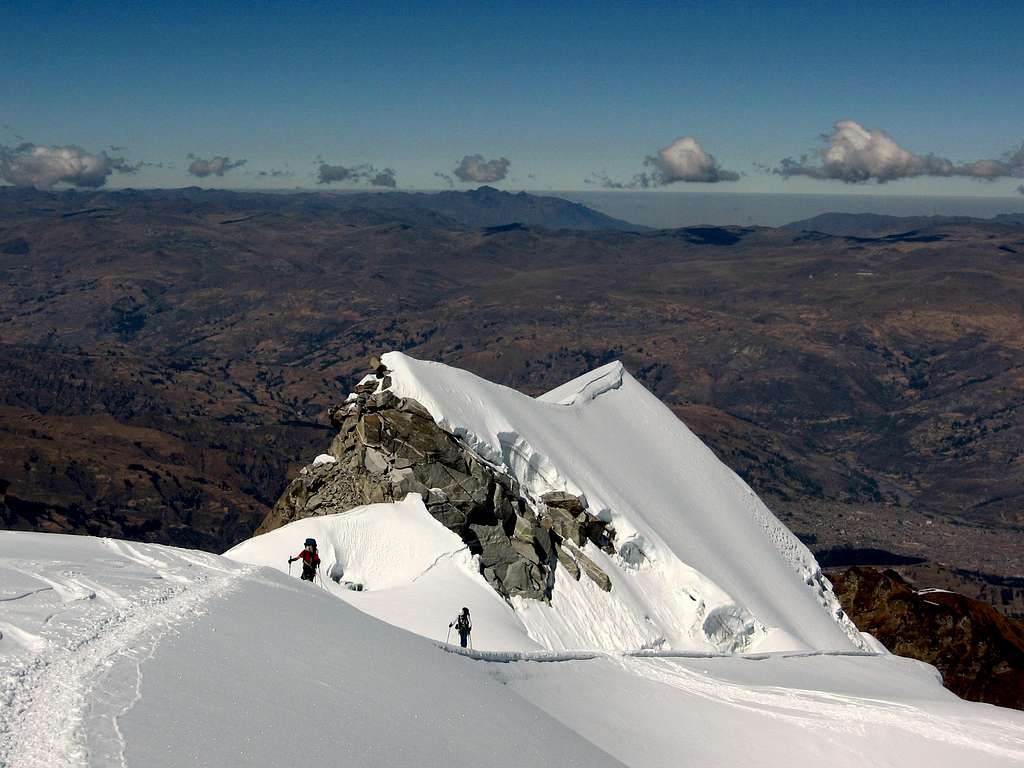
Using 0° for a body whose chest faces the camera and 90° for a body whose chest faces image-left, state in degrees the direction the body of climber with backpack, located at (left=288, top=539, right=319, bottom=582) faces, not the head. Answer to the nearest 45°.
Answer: approximately 45°

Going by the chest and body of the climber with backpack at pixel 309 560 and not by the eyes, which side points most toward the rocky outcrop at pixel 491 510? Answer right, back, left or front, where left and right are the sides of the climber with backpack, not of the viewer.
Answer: back

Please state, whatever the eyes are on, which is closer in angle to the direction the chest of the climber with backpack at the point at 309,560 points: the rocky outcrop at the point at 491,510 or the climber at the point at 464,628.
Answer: the climber

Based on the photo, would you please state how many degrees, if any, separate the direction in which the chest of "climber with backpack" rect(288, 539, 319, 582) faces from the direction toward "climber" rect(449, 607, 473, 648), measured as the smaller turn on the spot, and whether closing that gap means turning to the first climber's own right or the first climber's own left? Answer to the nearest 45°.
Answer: approximately 90° to the first climber's own left
